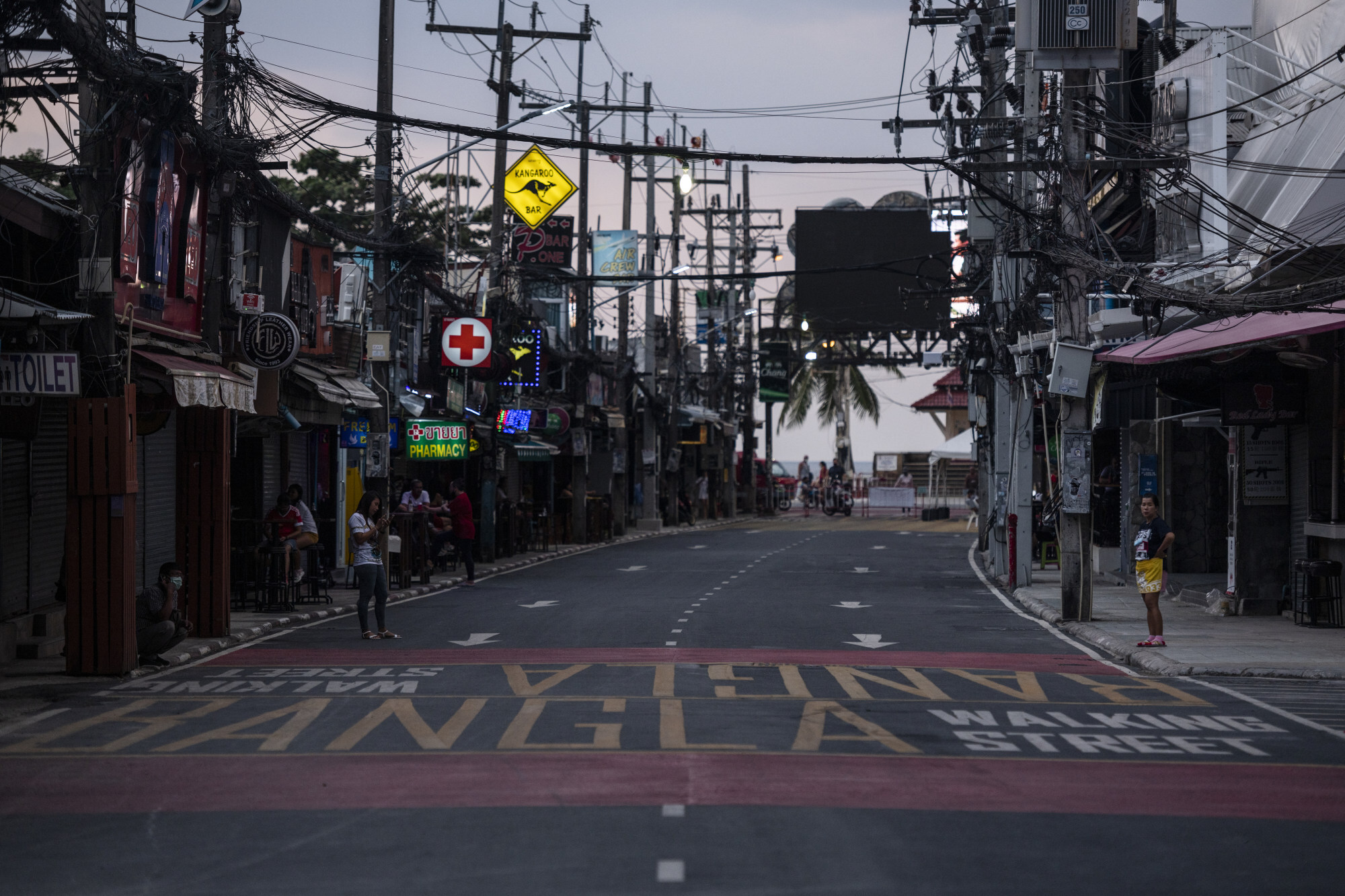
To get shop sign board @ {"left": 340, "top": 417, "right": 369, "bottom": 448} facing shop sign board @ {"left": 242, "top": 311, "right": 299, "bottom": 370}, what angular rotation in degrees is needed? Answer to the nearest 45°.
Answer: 0° — it already faces it

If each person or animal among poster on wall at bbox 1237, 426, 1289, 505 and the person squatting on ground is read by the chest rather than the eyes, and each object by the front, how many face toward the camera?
1

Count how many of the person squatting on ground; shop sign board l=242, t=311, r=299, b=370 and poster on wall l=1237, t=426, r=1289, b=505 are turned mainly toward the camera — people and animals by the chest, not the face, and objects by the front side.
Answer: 2

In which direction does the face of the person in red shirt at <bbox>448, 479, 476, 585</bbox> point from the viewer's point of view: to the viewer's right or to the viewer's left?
to the viewer's left

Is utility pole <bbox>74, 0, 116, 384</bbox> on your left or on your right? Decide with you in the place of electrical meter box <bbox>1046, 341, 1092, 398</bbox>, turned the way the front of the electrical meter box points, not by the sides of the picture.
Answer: on your right

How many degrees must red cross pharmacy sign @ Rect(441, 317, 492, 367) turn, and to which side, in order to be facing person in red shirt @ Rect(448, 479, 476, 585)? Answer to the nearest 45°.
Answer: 0° — it already faces them

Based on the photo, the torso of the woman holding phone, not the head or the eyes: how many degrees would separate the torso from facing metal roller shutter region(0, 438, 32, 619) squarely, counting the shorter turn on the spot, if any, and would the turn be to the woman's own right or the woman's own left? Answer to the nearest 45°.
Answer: approximately 135° to the woman's own right

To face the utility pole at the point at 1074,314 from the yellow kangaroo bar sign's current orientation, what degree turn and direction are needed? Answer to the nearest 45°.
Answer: approximately 45° to its left
